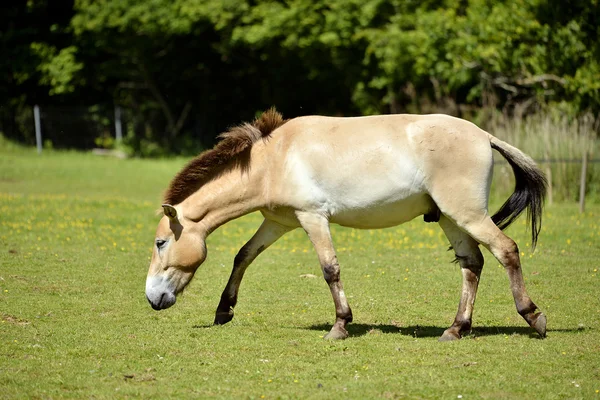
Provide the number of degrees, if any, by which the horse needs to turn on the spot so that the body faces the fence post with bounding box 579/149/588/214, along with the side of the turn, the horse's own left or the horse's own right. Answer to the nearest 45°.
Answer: approximately 135° to the horse's own right

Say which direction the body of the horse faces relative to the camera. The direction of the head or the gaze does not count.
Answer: to the viewer's left

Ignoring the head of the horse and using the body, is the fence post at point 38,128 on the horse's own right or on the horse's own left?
on the horse's own right

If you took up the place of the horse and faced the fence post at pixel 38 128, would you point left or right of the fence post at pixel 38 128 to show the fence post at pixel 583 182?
right

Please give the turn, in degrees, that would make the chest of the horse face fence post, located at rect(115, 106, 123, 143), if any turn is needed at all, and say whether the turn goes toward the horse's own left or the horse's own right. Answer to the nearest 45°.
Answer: approximately 90° to the horse's own right
